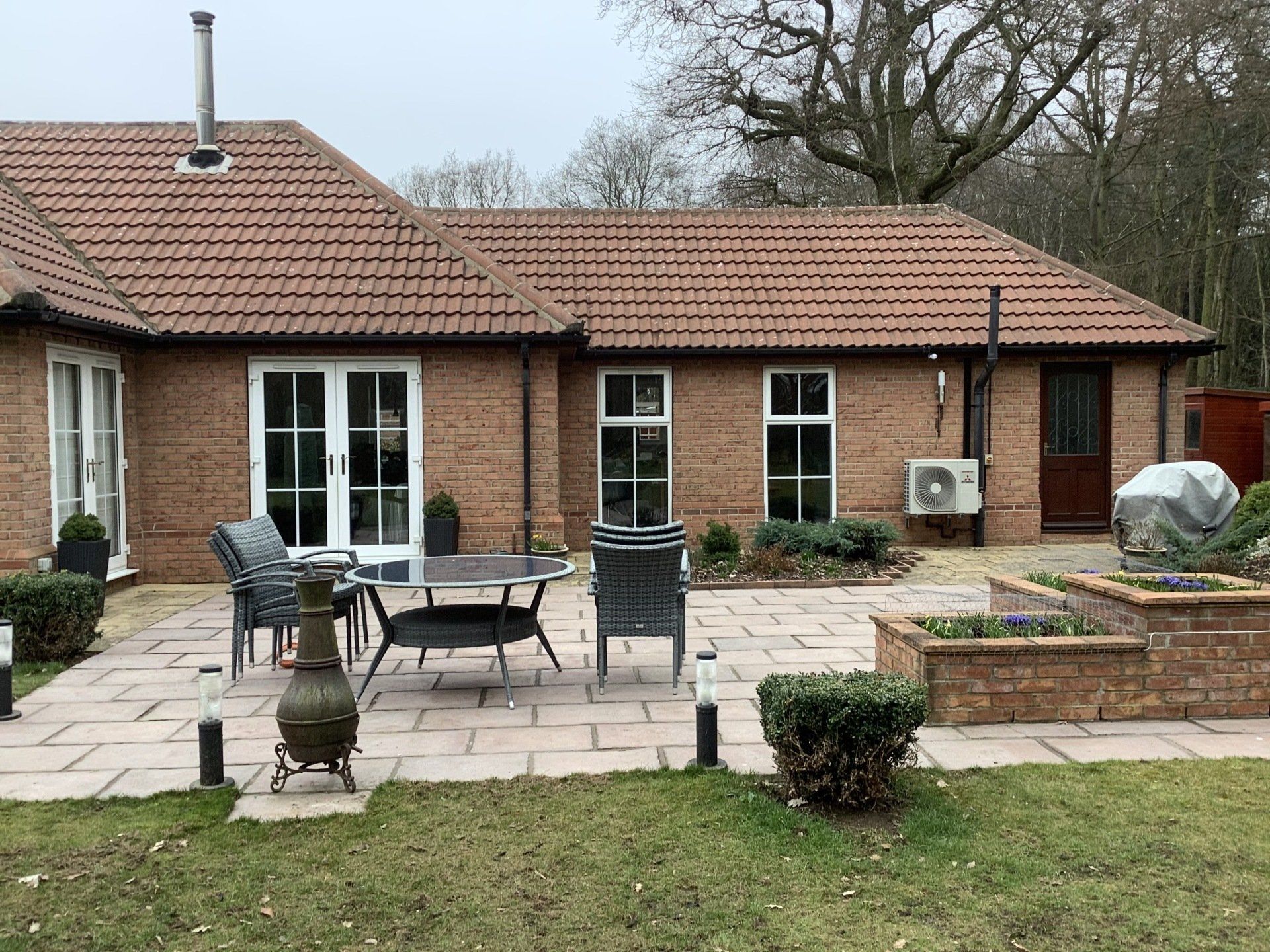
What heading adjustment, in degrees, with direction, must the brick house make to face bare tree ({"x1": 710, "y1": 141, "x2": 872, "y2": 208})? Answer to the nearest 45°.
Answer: approximately 135° to its left

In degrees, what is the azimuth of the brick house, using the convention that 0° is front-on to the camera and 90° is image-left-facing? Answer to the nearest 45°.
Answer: approximately 0°

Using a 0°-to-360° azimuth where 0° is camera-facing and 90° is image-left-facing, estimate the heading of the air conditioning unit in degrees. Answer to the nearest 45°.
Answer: approximately 0°

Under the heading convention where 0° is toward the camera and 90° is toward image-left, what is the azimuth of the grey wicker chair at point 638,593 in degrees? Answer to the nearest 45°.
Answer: approximately 180°

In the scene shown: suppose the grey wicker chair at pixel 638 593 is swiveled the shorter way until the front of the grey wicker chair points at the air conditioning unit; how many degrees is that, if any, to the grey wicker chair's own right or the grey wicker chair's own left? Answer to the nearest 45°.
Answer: approximately 45° to the grey wicker chair's own right

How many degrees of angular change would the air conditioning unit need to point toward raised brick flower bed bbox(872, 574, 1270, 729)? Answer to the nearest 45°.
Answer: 0° — it already faces it

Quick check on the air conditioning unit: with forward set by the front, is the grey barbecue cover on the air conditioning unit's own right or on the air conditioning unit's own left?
on the air conditioning unit's own left

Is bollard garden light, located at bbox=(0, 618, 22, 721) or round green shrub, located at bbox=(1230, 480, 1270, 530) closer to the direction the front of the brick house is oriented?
the bollard garden light

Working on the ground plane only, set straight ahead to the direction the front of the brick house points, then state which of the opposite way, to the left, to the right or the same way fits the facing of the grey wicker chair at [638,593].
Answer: the opposite way

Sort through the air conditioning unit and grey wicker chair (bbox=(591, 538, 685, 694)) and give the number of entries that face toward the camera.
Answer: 1

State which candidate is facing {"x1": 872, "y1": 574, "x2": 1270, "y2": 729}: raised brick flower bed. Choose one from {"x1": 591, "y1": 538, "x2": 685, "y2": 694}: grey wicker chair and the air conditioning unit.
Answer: the air conditioning unit

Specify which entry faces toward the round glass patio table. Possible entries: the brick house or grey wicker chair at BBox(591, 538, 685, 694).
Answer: the brick house

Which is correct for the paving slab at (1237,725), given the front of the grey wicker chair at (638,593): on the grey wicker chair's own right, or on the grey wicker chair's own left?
on the grey wicker chair's own right
